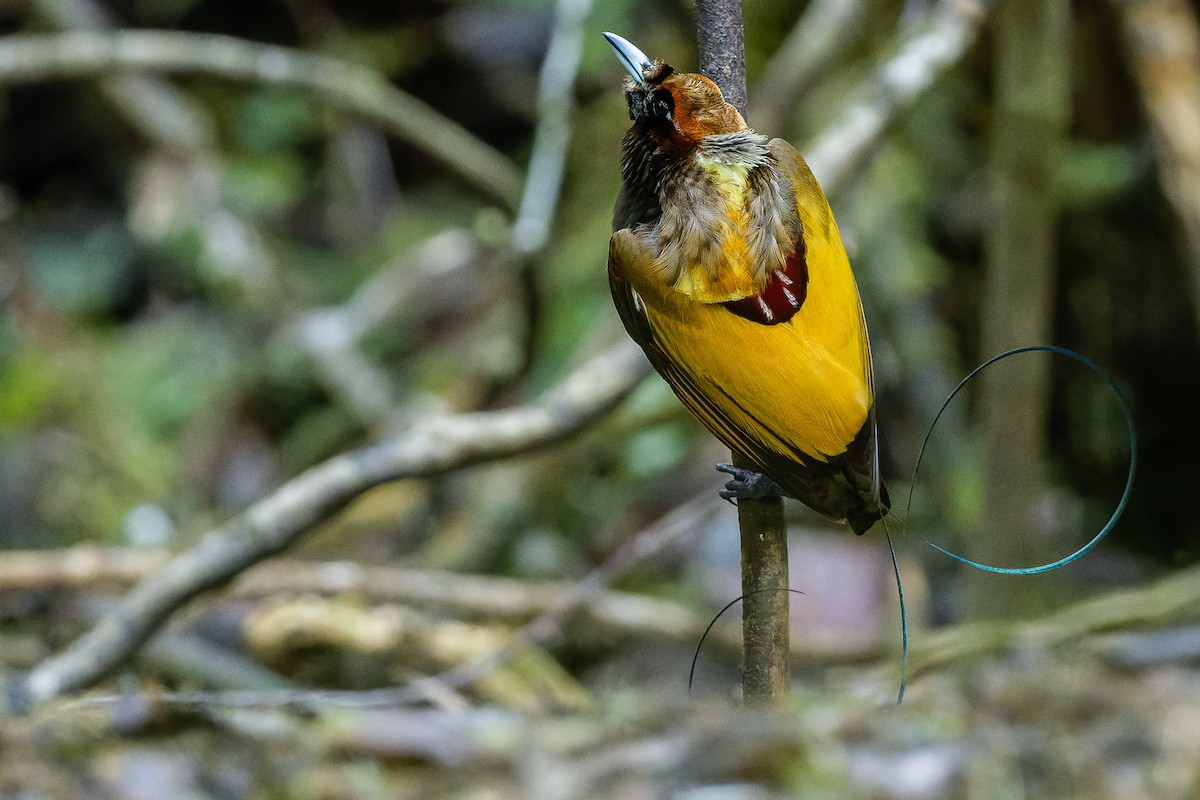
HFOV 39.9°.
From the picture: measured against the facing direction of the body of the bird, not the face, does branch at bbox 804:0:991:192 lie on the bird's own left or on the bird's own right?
on the bird's own right

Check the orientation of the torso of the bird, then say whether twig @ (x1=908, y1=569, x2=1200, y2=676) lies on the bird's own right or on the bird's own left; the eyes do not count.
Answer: on the bird's own right

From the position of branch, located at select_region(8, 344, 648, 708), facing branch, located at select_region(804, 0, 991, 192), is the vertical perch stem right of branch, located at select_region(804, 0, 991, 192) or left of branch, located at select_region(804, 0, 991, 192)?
right

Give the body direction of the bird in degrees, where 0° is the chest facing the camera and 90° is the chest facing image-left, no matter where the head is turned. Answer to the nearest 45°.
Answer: approximately 135°

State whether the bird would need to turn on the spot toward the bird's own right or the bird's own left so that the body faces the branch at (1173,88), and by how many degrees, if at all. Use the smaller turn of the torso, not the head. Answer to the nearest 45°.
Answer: approximately 90° to the bird's own right

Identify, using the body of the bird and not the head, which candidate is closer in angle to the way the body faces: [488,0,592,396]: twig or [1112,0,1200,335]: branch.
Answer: the twig

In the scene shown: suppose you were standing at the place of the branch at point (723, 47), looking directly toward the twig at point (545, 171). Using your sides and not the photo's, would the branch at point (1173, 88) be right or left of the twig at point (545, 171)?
right
